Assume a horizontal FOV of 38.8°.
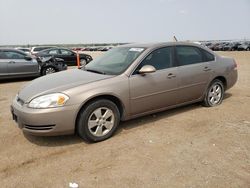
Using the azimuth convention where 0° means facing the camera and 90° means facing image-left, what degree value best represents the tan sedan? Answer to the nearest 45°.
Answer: approximately 45°

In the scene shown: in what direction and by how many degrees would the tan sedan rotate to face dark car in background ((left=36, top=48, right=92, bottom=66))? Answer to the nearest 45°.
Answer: approximately 135° to its right
